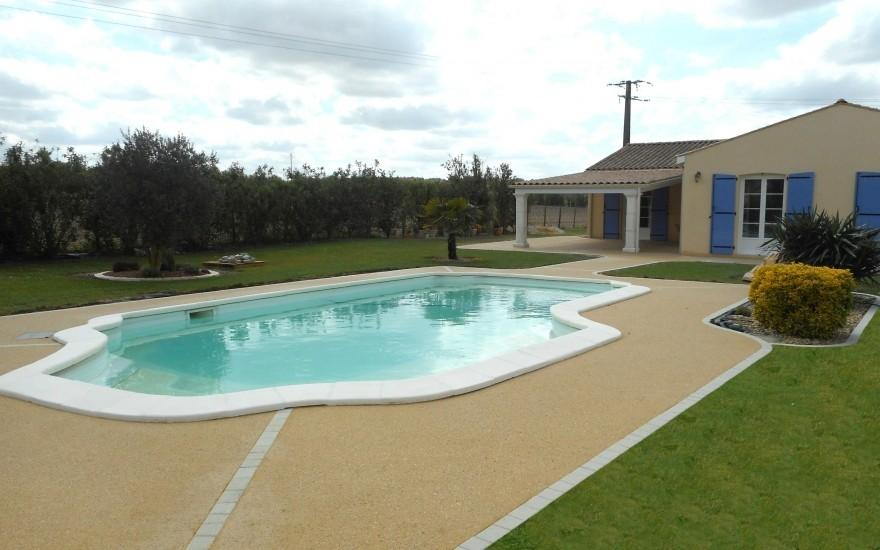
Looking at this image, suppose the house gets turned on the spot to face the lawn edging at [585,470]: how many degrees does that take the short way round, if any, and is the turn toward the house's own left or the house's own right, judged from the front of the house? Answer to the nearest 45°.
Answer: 0° — it already faces it

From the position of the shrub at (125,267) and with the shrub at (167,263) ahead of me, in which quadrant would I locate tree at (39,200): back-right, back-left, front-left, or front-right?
back-left

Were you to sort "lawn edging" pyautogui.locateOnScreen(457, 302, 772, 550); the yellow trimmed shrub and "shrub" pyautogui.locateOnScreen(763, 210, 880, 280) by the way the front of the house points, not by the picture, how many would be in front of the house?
3

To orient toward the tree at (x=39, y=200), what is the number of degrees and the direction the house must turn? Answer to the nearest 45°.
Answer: approximately 45° to its right

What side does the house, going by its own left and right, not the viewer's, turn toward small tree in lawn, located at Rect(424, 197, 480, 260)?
right

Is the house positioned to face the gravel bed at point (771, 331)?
yes

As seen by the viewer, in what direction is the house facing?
toward the camera

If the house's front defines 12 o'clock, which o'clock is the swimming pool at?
The swimming pool is roughly at 1 o'clock from the house.

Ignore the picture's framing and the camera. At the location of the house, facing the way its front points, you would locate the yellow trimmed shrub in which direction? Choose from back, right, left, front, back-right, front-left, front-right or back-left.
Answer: front

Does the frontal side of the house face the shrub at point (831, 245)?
yes

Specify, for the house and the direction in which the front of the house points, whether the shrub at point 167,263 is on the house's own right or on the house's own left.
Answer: on the house's own right
